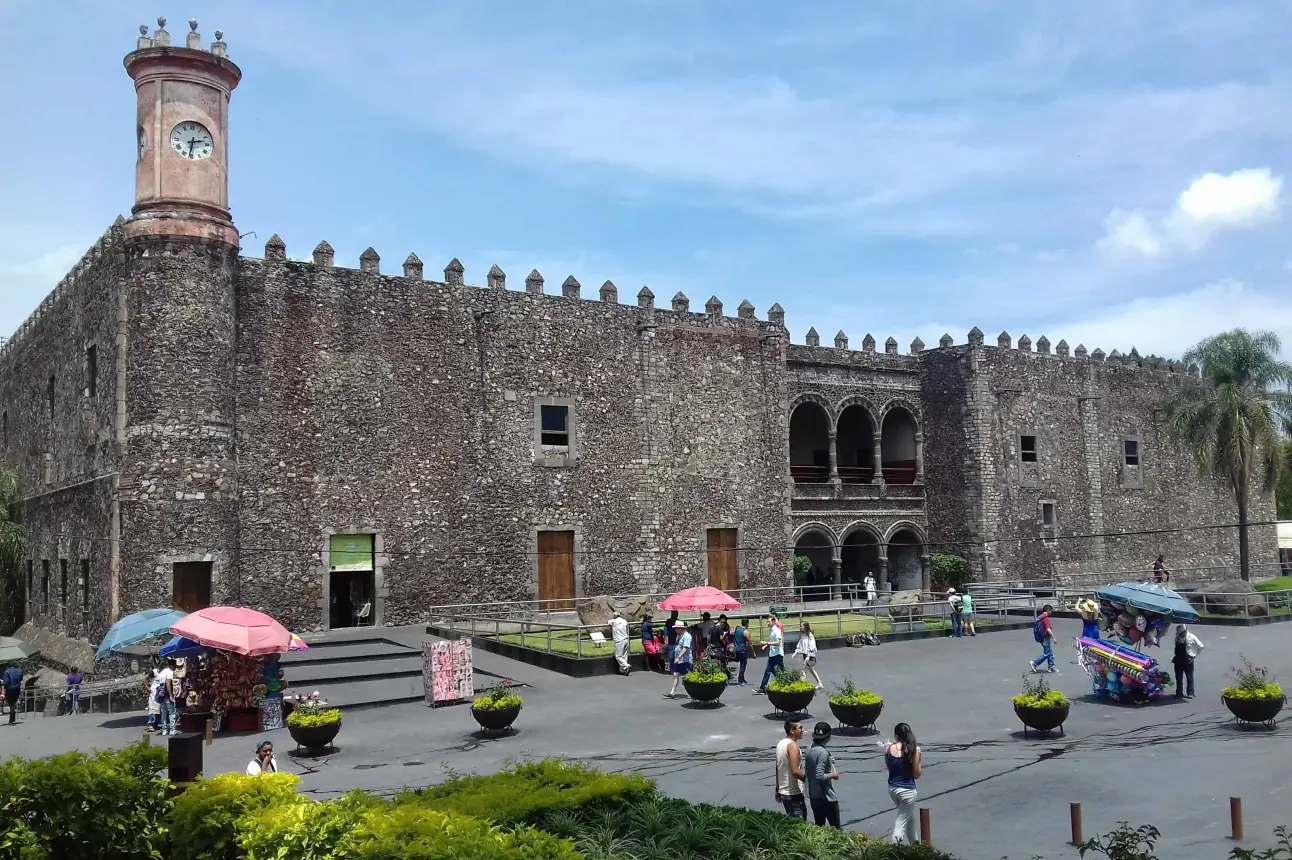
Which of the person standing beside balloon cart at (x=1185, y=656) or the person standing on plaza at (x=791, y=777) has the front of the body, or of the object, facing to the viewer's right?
the person standing on plaza at (x=791, y=777)

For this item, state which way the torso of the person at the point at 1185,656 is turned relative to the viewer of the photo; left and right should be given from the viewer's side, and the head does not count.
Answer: facing the viewer and to the left of the viewer

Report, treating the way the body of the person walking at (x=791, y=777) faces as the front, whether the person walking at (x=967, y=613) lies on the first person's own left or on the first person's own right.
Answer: on the first person's own left

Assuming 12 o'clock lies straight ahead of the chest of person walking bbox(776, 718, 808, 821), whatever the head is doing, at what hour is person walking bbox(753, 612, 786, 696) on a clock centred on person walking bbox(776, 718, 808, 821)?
person walking bbox(753, 612, 786, 696) is roughly at 9 o'clock from person walking bbox(776, 718, 808, 821).

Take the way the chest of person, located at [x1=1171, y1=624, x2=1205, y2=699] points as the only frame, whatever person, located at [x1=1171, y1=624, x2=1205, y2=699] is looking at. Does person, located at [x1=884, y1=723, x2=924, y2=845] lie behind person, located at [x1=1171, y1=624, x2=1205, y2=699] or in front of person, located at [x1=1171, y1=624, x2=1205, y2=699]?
in front

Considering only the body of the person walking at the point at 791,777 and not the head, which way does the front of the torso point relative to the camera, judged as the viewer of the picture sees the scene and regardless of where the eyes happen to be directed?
to the viewer's right

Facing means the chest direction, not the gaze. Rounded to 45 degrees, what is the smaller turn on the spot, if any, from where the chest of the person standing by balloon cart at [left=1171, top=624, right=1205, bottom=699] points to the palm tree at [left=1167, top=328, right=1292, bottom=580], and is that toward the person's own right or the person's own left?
approximately 135° to the person's own right

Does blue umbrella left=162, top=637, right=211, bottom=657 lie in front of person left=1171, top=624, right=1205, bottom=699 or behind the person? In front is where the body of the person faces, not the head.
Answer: in front

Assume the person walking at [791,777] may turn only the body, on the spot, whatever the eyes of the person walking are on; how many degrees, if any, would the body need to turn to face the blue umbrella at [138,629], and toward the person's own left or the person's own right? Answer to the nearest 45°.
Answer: approximately 135° to the person's own left

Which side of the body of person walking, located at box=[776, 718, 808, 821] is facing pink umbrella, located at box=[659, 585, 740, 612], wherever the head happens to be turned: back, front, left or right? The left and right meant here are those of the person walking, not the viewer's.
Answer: left
